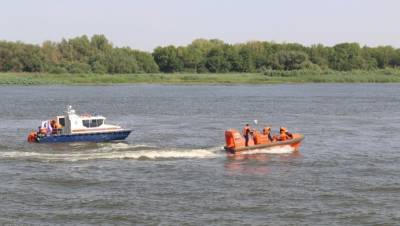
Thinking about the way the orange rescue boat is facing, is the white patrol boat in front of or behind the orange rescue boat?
behind

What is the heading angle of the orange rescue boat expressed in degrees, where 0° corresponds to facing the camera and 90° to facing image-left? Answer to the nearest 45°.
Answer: approximately 270°

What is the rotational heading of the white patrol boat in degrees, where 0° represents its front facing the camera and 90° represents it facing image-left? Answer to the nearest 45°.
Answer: approximately 270°

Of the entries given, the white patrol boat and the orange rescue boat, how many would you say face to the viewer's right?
2

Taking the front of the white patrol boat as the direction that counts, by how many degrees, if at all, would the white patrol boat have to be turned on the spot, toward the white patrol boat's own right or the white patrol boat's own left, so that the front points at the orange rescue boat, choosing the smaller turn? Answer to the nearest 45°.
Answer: approximately 45° to the white patrol boat's own right
